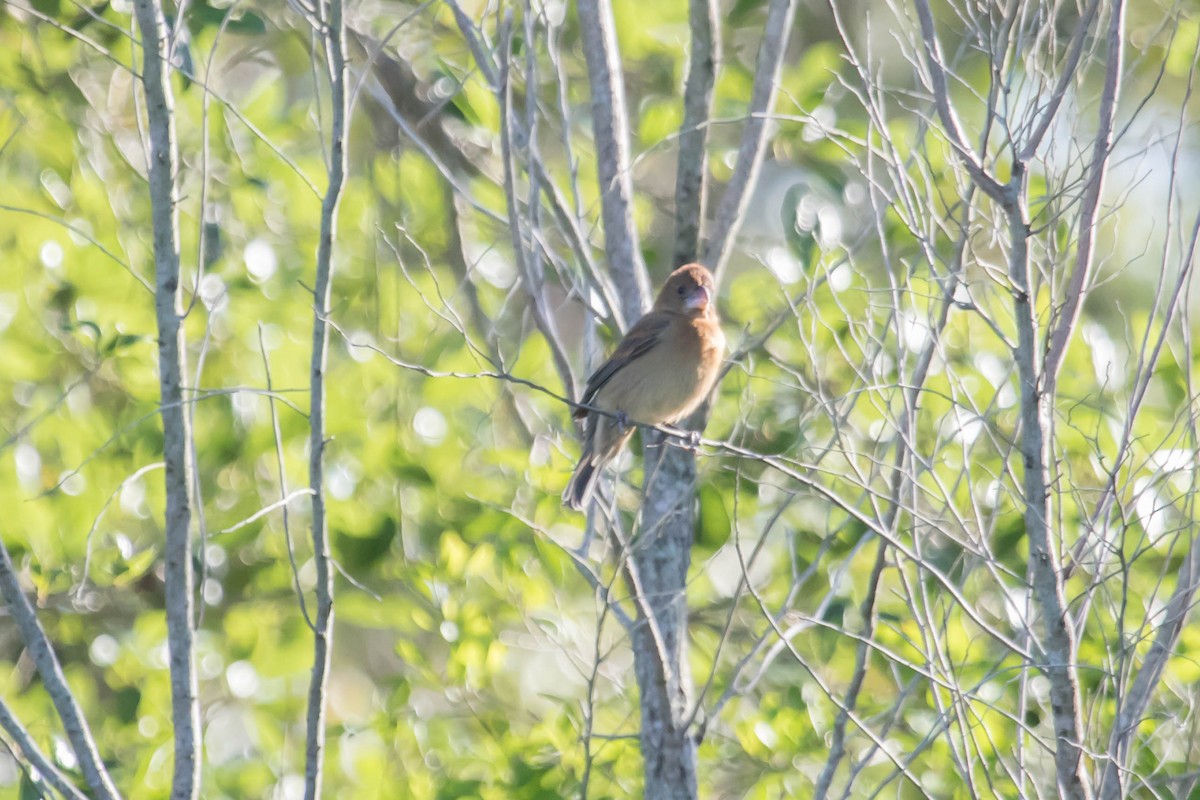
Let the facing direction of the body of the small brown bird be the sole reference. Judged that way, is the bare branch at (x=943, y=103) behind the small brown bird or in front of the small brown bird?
in front

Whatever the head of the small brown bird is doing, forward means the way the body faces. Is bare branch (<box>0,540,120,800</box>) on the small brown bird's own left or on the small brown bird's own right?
on the small brown bird's own right

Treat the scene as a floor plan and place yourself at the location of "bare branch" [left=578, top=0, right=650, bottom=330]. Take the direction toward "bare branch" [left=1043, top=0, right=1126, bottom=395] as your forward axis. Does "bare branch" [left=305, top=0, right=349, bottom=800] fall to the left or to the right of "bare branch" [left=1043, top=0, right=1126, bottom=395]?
right

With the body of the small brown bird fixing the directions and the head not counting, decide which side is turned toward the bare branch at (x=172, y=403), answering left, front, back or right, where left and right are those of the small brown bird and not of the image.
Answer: right

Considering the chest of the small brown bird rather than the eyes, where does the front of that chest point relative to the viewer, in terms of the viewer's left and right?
facing the viewer and to the right of the viewer

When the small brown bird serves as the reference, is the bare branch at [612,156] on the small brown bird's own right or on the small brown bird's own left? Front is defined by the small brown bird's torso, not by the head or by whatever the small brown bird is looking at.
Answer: on the small brown bird's own right

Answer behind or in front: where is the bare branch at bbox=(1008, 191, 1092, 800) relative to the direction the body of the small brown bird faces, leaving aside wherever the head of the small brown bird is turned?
in front
